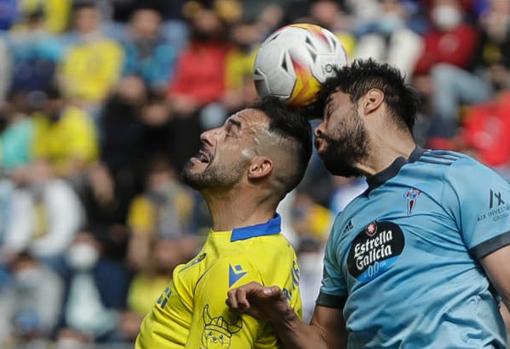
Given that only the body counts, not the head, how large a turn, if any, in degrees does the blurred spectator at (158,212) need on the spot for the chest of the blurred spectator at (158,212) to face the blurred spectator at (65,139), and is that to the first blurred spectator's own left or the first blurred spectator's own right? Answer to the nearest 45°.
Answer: approximately 135° to the first blurred spectator's own right

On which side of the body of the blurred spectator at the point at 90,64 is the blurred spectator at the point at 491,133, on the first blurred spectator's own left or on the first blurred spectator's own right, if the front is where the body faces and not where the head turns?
on the first blurred spectator's own left

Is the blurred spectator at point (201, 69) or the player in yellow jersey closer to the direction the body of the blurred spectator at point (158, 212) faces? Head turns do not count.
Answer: the player in yellow jersey

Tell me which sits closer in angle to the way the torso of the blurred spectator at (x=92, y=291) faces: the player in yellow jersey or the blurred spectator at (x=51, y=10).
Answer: the player in yellow jersey

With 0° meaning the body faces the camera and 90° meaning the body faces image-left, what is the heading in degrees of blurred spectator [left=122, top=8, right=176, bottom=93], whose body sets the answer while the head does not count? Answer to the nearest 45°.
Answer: approximately 0°

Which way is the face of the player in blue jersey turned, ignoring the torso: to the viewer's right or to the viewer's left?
to the viewer's left

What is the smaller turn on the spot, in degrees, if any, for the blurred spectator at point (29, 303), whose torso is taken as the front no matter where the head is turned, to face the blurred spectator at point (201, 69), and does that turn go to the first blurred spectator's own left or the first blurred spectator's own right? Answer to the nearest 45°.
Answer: approximately 135° to the first blurred spectator's own left

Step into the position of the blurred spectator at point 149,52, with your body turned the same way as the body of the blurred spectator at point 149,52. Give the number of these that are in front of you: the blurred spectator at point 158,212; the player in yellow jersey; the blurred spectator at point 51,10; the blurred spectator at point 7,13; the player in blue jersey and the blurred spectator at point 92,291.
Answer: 4

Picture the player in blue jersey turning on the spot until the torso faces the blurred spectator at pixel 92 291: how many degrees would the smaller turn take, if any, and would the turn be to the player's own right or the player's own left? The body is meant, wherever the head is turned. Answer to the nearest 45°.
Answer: approximately 90° to the player's own right

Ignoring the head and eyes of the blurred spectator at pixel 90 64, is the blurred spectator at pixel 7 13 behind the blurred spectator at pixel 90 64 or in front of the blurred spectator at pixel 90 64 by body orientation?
behind

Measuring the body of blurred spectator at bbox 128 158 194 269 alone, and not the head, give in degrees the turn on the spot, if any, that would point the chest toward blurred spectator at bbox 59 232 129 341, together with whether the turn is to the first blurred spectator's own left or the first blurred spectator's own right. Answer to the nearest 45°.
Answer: approximately 45° to the first blurred spectator's own right

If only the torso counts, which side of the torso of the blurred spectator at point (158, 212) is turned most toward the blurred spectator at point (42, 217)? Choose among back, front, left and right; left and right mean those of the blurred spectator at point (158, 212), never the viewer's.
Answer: right
